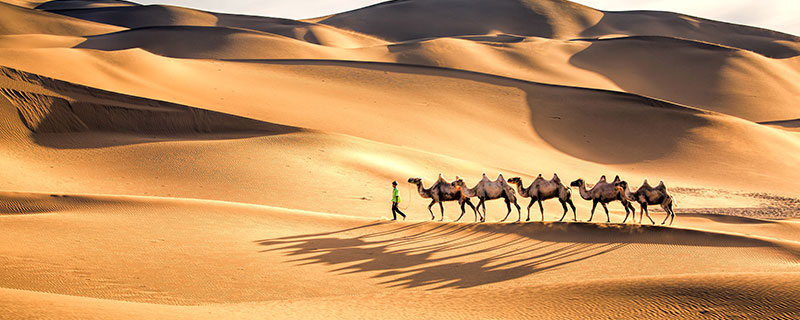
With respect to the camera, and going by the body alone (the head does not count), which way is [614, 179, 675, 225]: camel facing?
to the viewer's left
